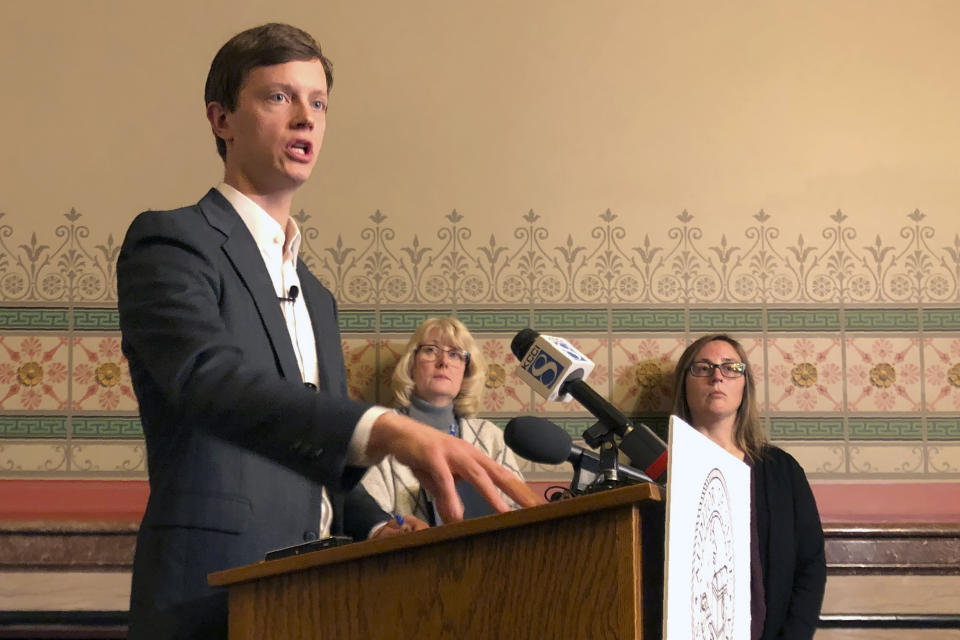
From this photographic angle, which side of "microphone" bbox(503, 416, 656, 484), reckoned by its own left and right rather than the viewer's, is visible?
left

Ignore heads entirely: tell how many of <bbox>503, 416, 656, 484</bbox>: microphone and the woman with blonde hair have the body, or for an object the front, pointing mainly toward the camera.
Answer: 1

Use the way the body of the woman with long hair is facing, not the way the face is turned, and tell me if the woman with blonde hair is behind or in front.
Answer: in front

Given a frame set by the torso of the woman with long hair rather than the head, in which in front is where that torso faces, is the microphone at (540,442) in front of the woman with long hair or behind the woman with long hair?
in front

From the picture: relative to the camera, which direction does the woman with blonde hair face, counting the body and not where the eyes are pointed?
toward the camera

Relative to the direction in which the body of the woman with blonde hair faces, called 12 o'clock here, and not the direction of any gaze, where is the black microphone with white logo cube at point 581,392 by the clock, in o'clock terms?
The black microphone with white logo cube is roughly at 12 o'clock from the woman with blonde hair.

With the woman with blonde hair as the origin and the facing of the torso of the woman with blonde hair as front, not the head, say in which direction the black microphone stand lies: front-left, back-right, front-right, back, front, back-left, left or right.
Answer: front

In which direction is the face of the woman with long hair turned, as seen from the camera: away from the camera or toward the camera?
toward the camera

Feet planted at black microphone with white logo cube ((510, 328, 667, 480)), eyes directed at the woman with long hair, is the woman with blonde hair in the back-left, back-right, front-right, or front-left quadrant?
front-left

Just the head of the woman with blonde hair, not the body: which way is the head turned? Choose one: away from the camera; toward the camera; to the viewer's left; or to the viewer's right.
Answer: toward the camera

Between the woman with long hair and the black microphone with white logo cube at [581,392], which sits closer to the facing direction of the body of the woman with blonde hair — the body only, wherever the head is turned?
the black microphone with white logo cube
